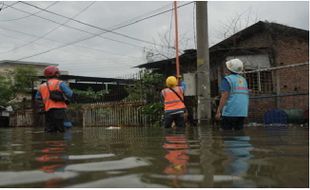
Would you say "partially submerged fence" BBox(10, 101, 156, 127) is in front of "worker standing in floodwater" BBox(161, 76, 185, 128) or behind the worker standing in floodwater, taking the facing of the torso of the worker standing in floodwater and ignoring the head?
in front

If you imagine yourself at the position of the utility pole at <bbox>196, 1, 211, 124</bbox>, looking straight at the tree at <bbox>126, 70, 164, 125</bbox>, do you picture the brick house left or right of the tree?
right

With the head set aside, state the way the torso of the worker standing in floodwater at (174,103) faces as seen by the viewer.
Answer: away from the camera

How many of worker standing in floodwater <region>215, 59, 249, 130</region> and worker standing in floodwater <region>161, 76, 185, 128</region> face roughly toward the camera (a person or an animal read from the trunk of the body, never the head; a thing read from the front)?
0

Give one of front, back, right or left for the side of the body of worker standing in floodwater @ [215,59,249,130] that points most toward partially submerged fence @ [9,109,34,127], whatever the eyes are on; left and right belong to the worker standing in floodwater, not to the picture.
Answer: front

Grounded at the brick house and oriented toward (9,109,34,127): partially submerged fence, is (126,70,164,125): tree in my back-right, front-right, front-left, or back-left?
front-left

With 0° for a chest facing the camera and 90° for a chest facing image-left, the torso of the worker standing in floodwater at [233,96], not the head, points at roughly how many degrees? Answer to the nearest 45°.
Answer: approximately 135°

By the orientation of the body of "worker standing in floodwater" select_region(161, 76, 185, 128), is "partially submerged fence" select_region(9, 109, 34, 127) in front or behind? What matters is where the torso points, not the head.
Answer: in front

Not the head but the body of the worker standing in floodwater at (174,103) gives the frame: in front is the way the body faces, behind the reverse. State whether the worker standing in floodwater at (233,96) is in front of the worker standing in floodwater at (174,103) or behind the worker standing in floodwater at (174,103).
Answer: behind
